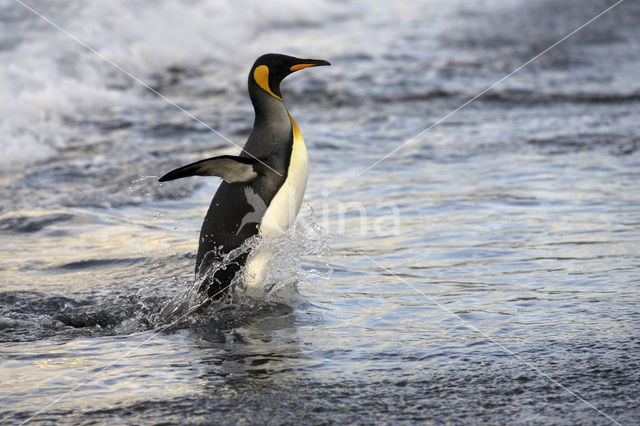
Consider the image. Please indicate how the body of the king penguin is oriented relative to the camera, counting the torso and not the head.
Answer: to the viewer's right
